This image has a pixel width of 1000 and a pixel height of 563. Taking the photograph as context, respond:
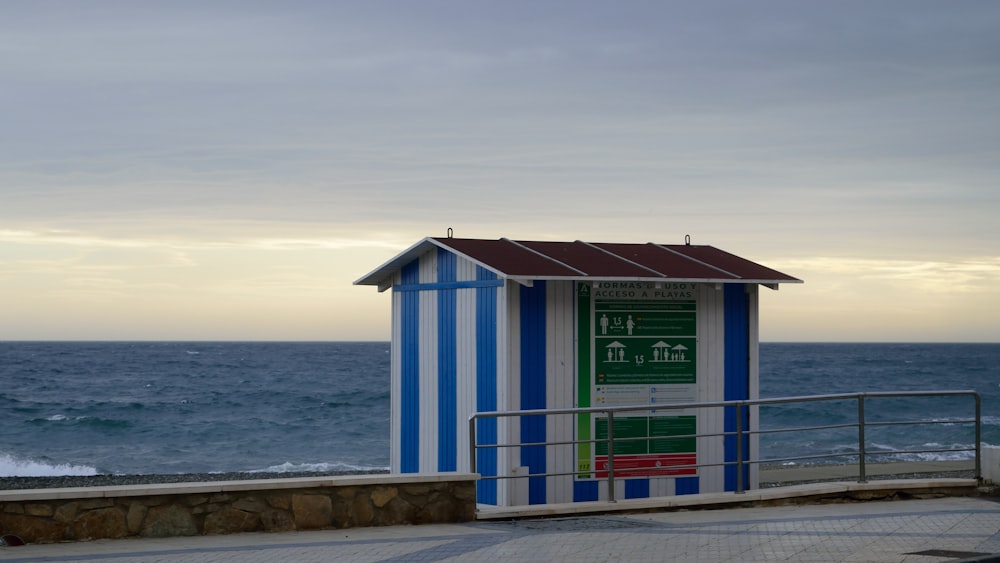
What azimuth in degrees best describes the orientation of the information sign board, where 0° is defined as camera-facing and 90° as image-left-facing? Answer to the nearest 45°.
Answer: approximately 0°

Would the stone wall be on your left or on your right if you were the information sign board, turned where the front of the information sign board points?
on your right
